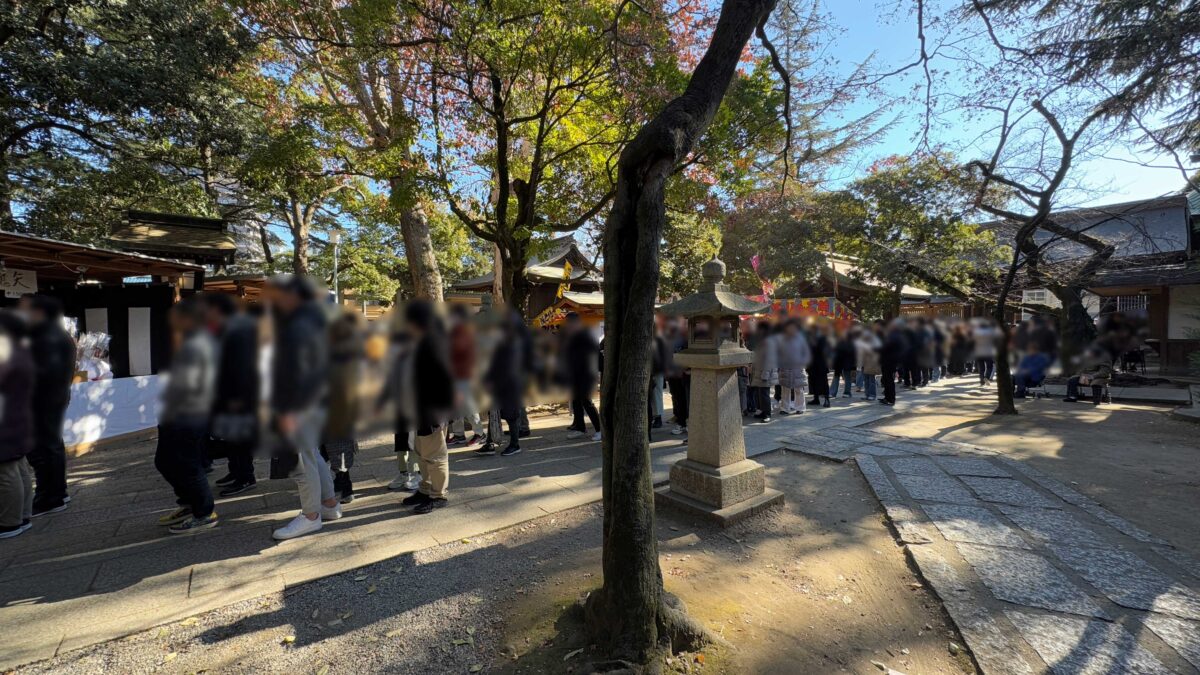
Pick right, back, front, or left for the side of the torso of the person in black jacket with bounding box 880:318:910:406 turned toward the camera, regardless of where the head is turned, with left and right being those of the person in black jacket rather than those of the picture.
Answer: left

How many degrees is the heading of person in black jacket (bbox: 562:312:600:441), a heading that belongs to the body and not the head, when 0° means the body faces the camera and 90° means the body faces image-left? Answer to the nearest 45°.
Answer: approximately 45°

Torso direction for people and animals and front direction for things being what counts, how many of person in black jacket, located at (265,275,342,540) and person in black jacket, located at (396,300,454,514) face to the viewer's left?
2

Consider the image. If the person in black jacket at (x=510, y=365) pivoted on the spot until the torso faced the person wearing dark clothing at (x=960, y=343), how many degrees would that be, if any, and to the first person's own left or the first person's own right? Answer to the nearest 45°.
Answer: approximately 180°

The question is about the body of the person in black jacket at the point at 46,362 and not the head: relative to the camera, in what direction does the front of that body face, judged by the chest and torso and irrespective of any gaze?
to the viewer's left

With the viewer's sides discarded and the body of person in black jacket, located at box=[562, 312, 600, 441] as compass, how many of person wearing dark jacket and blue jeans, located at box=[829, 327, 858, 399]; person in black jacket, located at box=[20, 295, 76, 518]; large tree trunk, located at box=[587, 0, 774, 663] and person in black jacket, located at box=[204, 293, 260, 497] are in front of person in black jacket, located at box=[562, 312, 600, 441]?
2

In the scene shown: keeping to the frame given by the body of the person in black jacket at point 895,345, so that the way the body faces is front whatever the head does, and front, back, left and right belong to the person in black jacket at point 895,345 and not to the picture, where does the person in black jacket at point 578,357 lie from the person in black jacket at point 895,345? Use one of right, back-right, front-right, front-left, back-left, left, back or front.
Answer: front-left

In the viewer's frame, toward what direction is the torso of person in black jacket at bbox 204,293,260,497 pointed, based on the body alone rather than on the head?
to the viewer's left

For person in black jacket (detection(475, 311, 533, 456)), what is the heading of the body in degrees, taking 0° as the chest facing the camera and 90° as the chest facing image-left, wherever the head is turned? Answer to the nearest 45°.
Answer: approximately 90°
